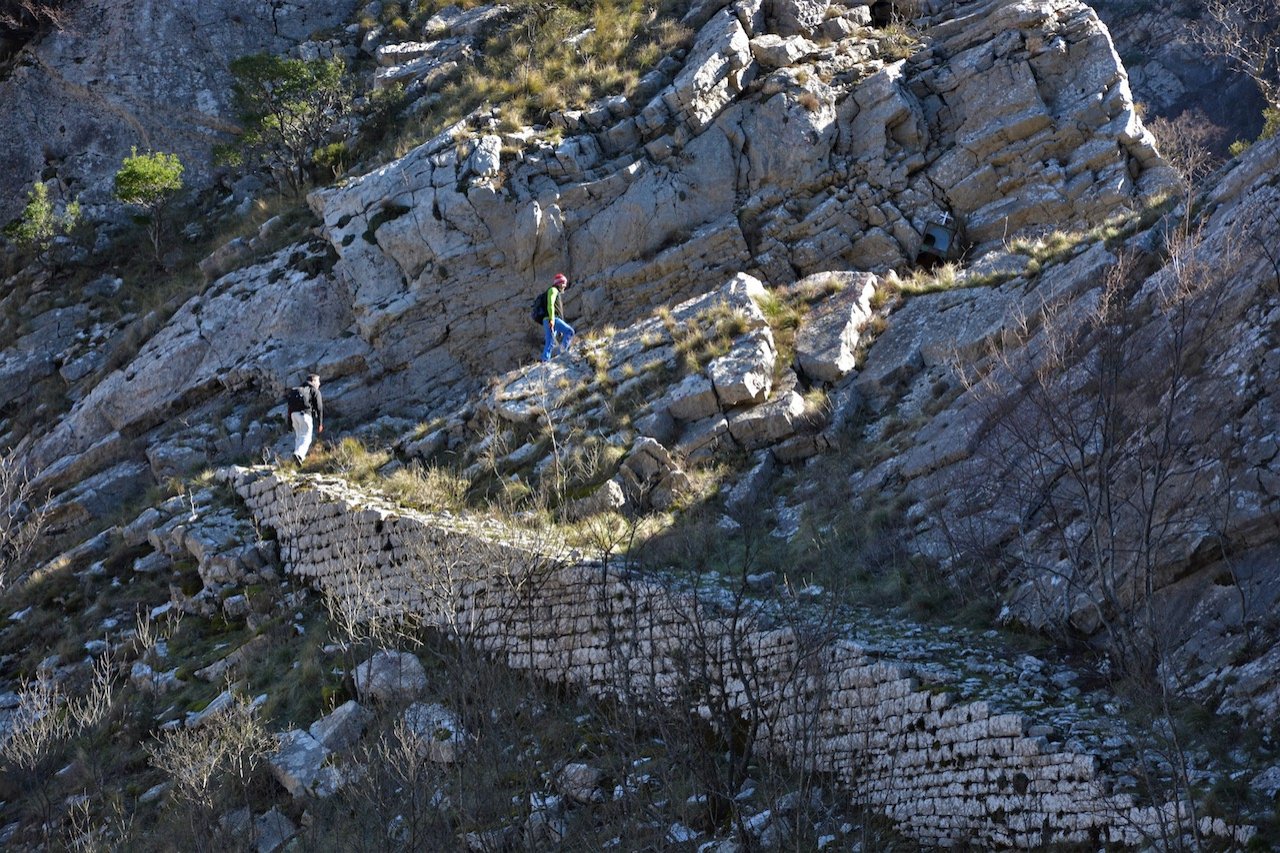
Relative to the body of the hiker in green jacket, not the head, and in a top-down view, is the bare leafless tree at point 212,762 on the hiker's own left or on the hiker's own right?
on the hiker's own right

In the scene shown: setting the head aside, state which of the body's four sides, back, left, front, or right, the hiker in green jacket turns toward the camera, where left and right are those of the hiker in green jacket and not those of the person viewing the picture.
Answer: right

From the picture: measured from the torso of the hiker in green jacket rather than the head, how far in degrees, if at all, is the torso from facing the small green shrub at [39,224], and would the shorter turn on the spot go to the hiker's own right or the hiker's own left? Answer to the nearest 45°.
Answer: approximately 135° to the hiker's own left

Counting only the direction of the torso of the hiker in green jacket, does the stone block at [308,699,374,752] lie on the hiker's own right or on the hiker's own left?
on the hiker's own right

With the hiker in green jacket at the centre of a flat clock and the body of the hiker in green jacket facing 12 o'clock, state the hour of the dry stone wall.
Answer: The dry stone wall is roughly at 3 o'clock from the hiker in green jacket.

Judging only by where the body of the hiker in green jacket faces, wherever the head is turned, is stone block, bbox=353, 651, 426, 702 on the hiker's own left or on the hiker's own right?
on the hiker's own right

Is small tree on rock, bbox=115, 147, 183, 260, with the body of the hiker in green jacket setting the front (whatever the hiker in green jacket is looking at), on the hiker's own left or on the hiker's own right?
on the hiker's own left

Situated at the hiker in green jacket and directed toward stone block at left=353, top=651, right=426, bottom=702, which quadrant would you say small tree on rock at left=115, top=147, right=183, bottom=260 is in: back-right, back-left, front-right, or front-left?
back-right

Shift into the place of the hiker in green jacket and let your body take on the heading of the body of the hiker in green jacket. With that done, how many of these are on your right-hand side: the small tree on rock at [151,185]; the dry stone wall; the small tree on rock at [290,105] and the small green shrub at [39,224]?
1

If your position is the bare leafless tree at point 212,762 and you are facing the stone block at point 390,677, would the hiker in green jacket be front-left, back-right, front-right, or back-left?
front-left
